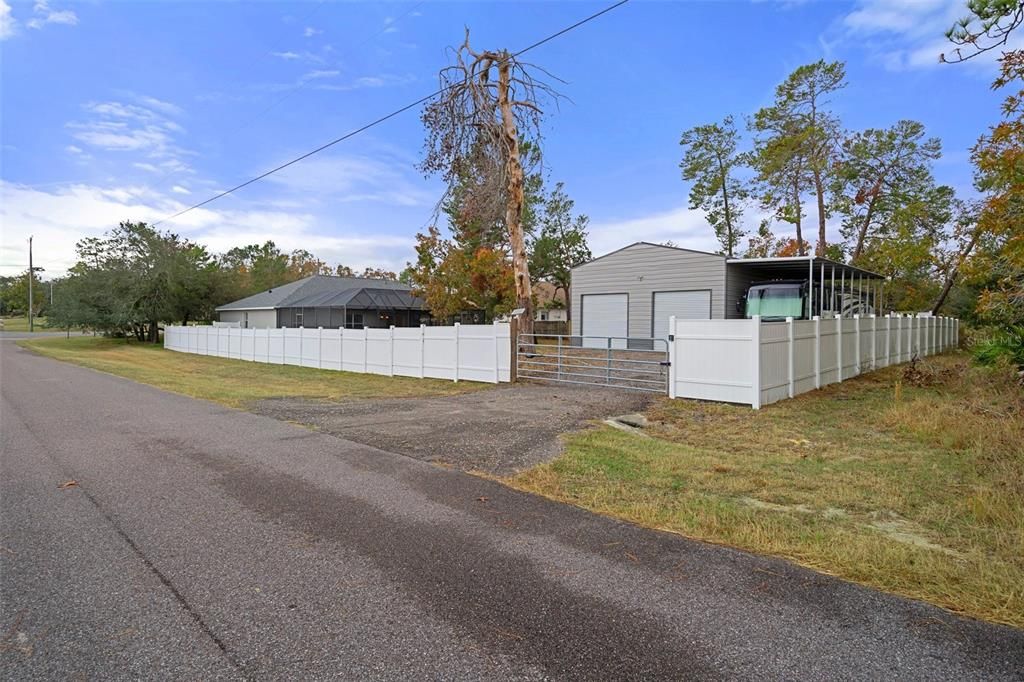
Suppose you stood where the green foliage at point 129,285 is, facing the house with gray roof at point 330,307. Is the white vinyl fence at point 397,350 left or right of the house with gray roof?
right

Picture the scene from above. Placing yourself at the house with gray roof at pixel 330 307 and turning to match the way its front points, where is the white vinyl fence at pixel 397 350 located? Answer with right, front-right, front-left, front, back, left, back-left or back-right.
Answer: back-left

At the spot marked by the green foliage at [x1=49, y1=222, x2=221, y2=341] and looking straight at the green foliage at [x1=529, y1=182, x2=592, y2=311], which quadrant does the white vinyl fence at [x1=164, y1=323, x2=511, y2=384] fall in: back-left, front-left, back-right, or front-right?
front-right

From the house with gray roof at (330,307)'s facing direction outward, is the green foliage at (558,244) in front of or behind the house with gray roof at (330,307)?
behind

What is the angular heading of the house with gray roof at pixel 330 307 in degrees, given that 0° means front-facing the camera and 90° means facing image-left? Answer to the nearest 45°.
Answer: approximately 135°

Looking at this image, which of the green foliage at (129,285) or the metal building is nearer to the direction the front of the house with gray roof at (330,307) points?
the green foliage

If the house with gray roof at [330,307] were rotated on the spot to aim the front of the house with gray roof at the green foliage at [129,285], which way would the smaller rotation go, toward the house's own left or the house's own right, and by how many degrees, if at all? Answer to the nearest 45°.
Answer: approximately 45° to the house's own left

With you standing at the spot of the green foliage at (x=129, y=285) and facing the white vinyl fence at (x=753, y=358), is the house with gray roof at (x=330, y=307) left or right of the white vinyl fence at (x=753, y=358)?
left

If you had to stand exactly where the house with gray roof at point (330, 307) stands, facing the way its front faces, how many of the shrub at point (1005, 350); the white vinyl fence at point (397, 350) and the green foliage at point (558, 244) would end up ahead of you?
0

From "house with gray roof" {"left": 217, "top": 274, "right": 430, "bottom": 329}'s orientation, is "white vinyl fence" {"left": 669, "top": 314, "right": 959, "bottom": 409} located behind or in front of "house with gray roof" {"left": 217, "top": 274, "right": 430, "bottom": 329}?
behind

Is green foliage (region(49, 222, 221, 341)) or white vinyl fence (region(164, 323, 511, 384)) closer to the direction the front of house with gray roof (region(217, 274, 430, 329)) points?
the green foliage

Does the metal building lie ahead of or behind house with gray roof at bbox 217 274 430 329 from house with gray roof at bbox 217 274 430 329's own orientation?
behind
